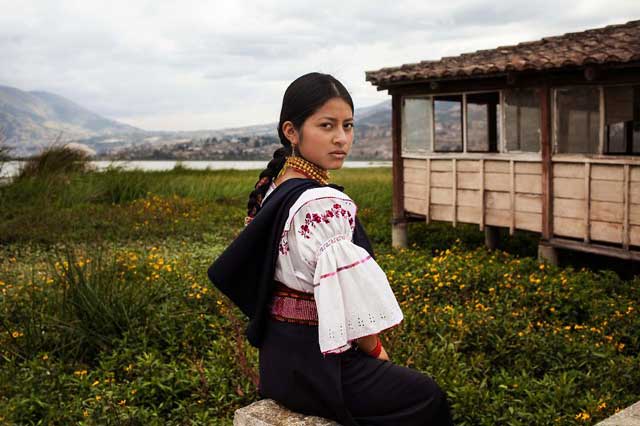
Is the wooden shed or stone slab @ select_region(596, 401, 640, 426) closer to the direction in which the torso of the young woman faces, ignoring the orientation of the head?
the stone slab

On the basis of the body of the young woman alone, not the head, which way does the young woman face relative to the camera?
to the viewer's right

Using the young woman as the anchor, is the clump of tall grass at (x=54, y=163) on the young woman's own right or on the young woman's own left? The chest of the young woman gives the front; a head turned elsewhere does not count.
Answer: on the young woman's own left

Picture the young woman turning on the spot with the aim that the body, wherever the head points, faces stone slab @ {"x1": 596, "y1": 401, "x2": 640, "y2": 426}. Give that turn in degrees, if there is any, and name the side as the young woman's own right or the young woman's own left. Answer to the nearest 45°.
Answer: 0° — they already face it

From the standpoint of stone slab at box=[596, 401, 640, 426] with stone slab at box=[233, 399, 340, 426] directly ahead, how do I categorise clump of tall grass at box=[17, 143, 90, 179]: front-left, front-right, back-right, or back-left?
front-right

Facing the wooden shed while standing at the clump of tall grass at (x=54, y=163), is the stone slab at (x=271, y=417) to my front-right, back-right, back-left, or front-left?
front-right
